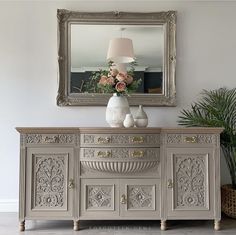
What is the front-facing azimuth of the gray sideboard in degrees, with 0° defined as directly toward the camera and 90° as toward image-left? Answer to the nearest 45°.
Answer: approximately 0°

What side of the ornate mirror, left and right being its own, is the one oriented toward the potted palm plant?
left

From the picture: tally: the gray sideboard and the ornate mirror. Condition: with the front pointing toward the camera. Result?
2
